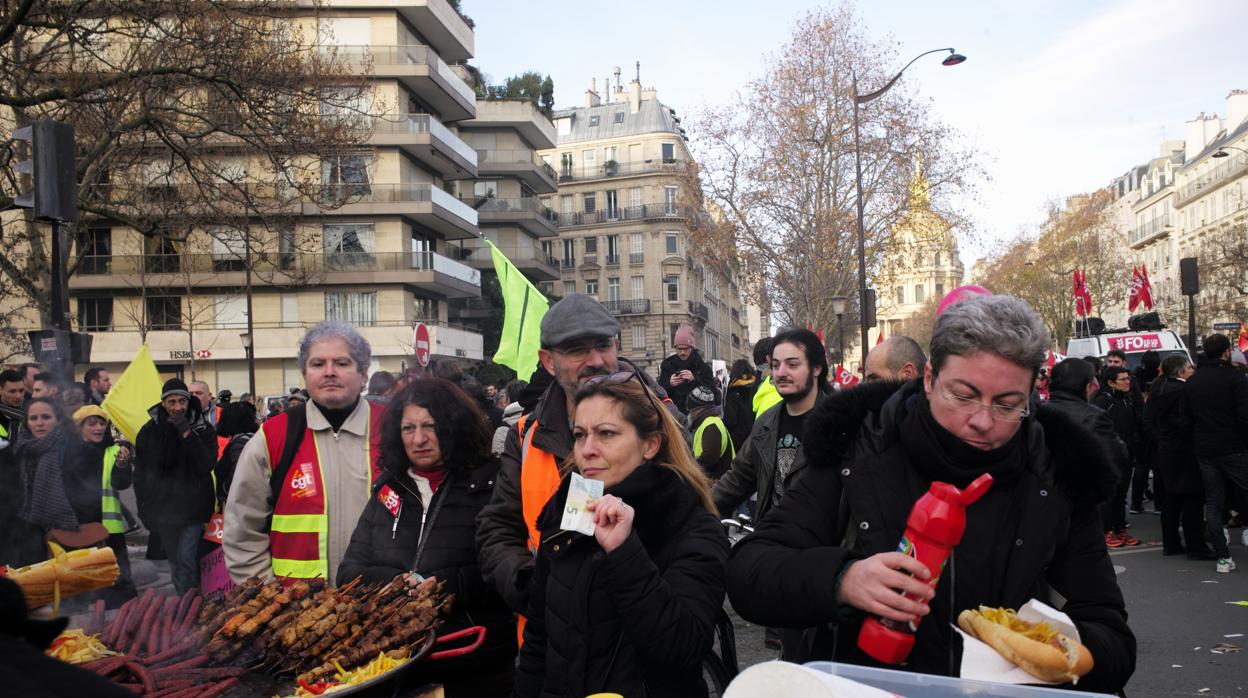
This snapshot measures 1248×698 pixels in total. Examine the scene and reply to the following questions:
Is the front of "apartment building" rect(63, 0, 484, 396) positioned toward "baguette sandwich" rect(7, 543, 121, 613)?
yes

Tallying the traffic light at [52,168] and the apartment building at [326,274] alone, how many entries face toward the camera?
1

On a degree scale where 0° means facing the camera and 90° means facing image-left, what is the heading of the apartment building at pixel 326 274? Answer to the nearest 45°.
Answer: approximately 0°

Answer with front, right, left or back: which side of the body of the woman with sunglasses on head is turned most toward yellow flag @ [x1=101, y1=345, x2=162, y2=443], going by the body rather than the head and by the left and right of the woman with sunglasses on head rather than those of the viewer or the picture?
right

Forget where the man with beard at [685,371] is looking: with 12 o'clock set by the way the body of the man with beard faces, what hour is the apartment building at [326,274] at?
The apartment building is roughly at 5 o'clock from the man with beard.

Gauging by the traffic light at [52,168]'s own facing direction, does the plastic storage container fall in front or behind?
behind

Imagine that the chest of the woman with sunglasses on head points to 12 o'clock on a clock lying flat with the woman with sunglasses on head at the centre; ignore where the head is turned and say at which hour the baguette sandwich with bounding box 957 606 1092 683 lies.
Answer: The baguette sandwich is roughly at 9 o'clock from the woman with sunglasses on head.

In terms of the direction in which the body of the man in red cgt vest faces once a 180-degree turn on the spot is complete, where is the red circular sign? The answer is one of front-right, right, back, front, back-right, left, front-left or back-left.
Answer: front

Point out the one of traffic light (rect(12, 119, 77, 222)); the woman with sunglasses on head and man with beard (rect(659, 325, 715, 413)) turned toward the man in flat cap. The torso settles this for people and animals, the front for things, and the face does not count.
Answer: the man with beard

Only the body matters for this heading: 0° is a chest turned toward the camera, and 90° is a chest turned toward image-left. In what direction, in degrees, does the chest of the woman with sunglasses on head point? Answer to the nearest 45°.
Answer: approximately 45°

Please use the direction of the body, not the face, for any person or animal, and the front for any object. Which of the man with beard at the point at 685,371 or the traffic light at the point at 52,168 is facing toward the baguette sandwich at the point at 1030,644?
the man with beard

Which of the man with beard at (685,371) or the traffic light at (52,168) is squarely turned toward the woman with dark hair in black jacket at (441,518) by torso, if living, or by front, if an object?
the man with beard

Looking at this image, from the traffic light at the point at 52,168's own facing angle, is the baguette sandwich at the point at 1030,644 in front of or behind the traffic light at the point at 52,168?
behind
